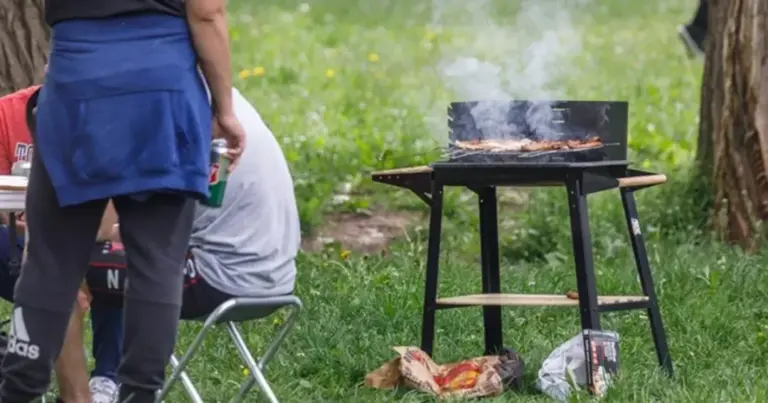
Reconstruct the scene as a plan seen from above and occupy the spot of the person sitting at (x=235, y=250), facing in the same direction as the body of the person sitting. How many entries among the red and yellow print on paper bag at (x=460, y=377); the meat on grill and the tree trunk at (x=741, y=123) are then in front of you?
0

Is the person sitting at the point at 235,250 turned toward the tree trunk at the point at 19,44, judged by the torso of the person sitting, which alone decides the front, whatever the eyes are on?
no

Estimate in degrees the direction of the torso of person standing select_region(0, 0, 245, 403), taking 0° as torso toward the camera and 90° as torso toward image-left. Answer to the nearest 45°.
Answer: approximately 180°

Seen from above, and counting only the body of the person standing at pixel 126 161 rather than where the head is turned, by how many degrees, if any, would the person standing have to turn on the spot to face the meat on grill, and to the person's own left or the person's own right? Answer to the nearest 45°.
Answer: approximately 45° to the person's own right

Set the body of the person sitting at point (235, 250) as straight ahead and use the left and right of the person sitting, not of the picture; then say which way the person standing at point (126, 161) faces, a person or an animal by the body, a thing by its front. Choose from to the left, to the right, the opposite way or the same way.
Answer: to the right

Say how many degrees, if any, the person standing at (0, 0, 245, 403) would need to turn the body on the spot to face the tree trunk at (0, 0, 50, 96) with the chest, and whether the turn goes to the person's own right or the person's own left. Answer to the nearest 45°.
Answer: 0° — they already face it

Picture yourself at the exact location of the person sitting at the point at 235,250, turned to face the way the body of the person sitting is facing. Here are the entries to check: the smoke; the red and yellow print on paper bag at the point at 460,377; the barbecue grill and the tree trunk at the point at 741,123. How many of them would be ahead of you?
0

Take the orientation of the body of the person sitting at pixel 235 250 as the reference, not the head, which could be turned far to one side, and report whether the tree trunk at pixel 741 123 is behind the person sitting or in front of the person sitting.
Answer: behind
